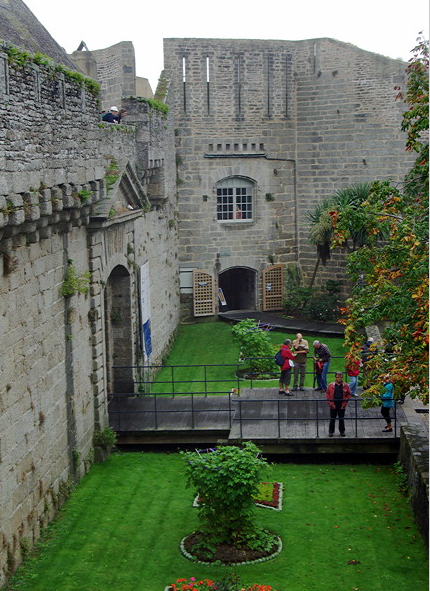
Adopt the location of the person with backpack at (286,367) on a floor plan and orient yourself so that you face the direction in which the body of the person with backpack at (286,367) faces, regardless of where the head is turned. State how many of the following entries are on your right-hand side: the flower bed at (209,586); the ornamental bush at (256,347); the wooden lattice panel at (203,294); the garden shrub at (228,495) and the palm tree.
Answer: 2

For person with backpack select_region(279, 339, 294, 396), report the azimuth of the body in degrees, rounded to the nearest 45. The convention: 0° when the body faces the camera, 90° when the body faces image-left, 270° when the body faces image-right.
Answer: approximately 270°

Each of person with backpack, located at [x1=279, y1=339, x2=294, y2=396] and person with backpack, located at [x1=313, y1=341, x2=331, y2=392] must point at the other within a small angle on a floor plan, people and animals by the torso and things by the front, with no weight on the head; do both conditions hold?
yes

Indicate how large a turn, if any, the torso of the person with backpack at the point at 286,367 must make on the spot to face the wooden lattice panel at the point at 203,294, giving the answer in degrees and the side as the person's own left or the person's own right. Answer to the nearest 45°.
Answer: approximately 90° to the person's own left

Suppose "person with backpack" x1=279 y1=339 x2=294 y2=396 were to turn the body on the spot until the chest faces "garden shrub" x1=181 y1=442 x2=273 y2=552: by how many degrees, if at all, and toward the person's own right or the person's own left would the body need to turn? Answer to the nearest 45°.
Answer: approximately 90° to the person's own right

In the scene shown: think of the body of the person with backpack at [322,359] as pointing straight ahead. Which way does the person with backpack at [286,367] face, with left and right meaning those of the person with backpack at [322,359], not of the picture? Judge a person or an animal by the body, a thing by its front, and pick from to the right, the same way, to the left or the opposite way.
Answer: the opposite way

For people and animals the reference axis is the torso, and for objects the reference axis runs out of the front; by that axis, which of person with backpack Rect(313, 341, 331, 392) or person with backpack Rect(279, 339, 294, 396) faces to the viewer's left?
person with backpack Rect(313, 341, 331, 392)

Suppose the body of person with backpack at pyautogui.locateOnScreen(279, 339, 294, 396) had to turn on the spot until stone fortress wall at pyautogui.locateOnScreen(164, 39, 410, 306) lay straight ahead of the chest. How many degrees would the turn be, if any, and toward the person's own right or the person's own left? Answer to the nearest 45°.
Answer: approximately 90° to the person's own left

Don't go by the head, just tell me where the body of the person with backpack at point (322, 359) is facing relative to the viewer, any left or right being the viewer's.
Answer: facing to the left of the viewer

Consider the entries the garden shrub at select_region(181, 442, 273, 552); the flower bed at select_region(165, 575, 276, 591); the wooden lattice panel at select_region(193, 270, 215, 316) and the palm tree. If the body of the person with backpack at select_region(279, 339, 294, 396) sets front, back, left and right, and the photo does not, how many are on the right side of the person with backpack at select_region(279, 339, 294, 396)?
2
